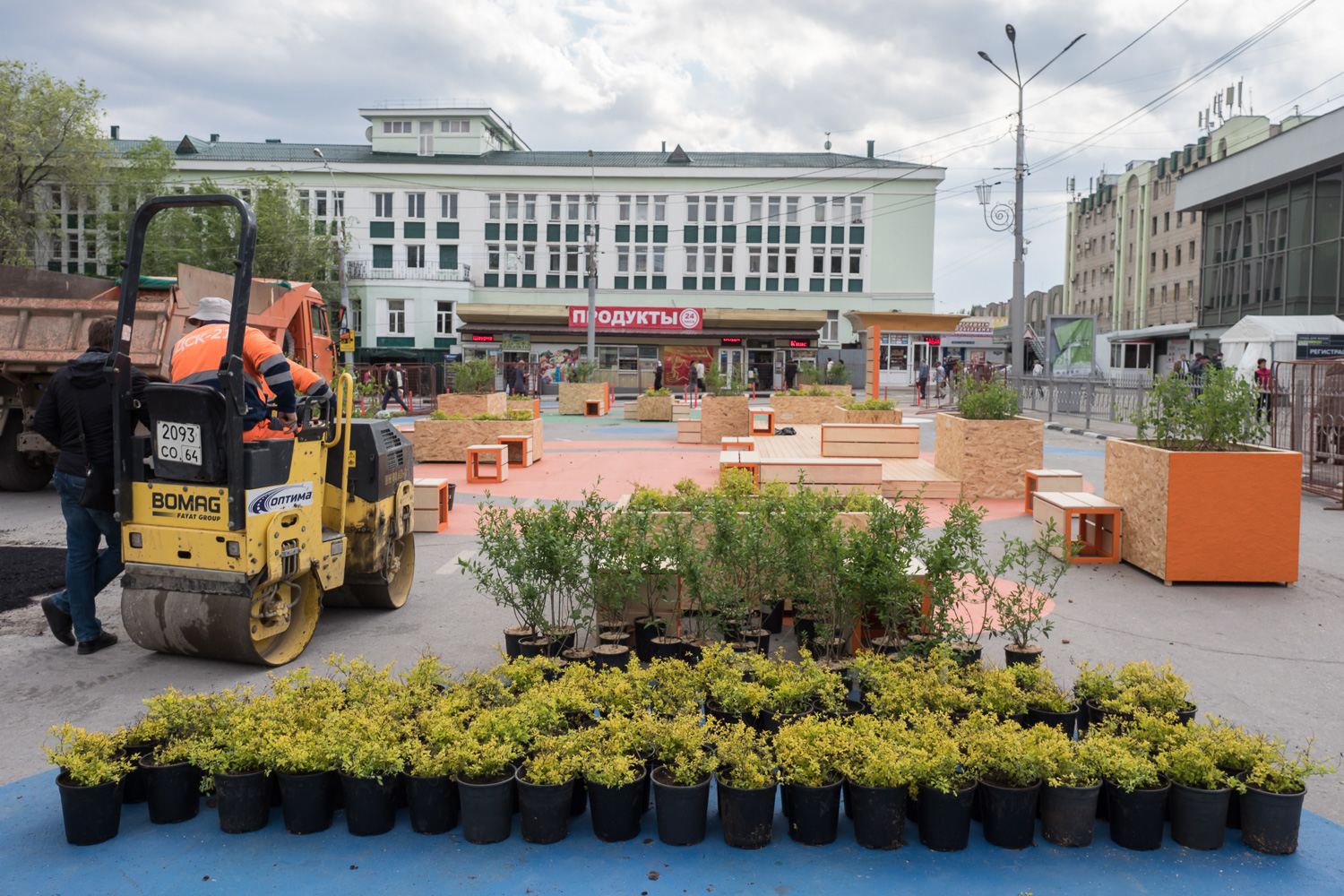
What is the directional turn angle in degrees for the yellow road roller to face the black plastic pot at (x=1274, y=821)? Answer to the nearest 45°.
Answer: approximately 90° to its right

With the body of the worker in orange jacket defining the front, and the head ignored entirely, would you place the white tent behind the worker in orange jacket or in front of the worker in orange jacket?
in front

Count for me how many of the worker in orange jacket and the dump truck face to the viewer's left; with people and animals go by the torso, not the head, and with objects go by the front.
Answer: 0

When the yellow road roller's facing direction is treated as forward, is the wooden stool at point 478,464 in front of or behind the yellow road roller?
in front

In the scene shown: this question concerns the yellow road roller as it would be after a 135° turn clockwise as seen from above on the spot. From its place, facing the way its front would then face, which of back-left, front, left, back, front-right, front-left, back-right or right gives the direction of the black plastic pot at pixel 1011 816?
front-left

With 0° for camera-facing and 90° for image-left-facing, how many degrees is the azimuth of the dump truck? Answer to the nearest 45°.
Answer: approximately 225°

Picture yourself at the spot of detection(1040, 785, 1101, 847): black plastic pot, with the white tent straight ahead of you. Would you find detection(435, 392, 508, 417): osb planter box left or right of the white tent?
left

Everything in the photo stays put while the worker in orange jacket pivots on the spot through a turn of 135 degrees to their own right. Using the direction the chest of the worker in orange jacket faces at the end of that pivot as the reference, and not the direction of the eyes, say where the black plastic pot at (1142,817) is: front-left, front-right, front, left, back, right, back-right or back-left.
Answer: front-left

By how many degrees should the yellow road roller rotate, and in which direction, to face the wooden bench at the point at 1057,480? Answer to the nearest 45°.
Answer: approximately 45° to its right

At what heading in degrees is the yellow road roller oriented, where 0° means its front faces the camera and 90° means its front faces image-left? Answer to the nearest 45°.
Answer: approximately 225°

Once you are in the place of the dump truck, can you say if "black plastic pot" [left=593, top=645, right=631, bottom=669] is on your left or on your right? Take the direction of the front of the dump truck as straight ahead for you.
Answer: on your right

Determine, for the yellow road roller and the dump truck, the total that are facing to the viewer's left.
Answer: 0

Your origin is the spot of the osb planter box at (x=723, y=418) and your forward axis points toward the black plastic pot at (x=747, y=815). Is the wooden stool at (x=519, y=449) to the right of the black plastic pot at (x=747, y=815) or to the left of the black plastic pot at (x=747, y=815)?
right

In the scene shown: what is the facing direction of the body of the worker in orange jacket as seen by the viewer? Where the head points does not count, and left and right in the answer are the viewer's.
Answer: facing away from the viewer and to the right of the viewer

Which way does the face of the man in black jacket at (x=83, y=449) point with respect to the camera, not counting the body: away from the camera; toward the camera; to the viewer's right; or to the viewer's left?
away from the camera
